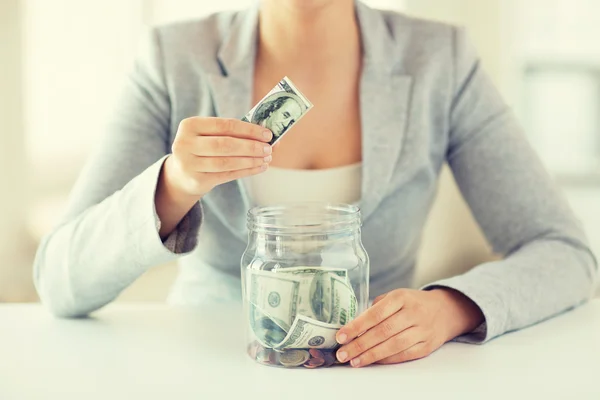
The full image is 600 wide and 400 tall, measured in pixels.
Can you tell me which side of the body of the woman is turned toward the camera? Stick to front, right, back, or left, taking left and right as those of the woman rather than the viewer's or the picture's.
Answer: front
